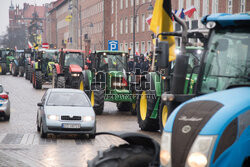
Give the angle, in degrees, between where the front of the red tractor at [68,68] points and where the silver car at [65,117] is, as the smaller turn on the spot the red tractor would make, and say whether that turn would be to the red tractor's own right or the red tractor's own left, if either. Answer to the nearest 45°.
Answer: approximately 45° to the red tractor's own right

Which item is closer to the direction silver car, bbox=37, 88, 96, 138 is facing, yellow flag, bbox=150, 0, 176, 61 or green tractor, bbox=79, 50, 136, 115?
the yellow flag

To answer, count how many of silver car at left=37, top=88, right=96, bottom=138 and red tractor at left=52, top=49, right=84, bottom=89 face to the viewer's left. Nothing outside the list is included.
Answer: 0

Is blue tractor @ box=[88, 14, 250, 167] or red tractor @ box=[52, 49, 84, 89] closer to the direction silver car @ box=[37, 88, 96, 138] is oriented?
the blue tractor

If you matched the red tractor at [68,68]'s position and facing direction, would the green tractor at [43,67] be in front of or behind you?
behind

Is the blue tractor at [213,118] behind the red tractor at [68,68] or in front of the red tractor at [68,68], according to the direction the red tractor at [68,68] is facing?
in front

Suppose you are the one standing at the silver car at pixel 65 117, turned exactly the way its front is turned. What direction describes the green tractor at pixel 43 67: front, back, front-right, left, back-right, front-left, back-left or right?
back
